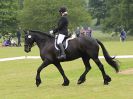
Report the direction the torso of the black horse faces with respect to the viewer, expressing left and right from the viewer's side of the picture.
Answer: facing to the left of the viewer

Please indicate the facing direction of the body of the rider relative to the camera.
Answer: to the viewer's left
